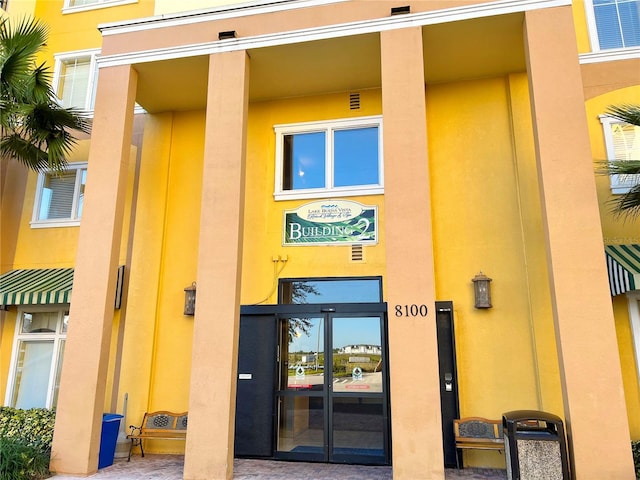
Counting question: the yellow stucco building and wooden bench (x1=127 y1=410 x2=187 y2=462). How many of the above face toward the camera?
2

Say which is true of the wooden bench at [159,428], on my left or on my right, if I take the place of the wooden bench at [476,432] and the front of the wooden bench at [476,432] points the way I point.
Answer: on my right

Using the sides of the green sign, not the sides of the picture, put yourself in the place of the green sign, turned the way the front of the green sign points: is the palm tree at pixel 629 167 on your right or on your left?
on your left

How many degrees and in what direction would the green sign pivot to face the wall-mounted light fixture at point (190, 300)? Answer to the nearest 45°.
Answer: approximately 90° to its right

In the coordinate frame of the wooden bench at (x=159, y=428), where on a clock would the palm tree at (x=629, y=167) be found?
The palm tree is roughly at 10 o'clock from the wooden bench.

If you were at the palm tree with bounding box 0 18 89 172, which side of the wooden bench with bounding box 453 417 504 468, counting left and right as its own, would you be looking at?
right

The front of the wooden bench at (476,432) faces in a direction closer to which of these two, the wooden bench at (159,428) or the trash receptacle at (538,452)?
the trash receptacle

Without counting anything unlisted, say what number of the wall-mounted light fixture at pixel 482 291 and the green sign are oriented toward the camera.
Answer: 2

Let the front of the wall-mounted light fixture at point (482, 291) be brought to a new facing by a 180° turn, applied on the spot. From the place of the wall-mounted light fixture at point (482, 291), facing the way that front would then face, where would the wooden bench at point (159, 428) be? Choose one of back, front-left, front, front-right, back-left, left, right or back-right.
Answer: left

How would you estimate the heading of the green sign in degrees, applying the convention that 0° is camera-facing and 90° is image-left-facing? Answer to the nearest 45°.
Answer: approximately 0°

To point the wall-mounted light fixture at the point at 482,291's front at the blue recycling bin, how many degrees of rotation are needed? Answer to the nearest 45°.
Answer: approximately 90° to its right
